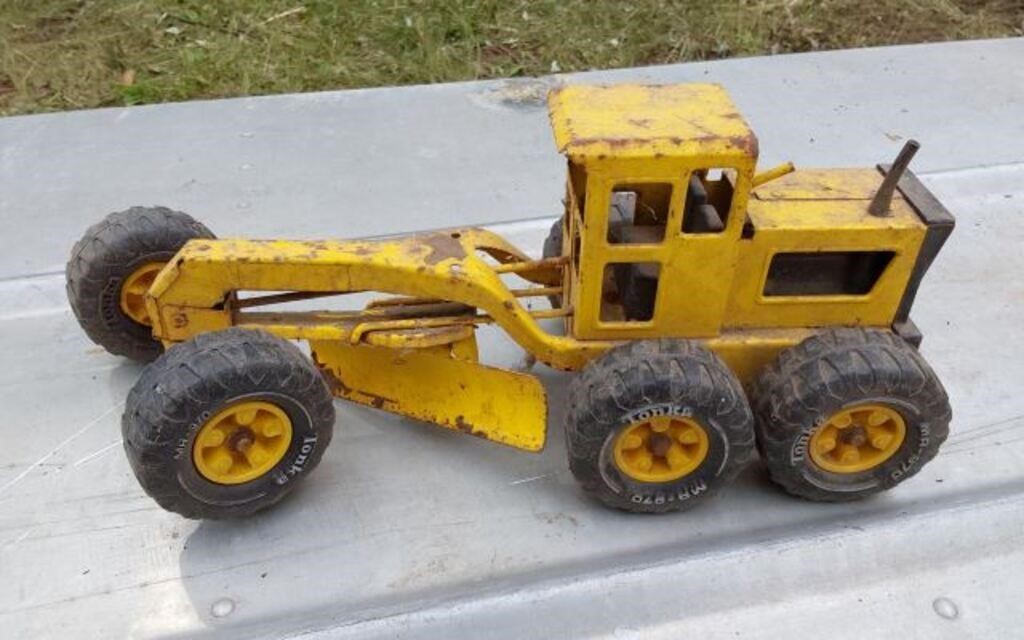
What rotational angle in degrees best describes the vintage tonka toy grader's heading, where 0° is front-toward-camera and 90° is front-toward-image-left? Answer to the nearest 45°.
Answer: approximately 90°
